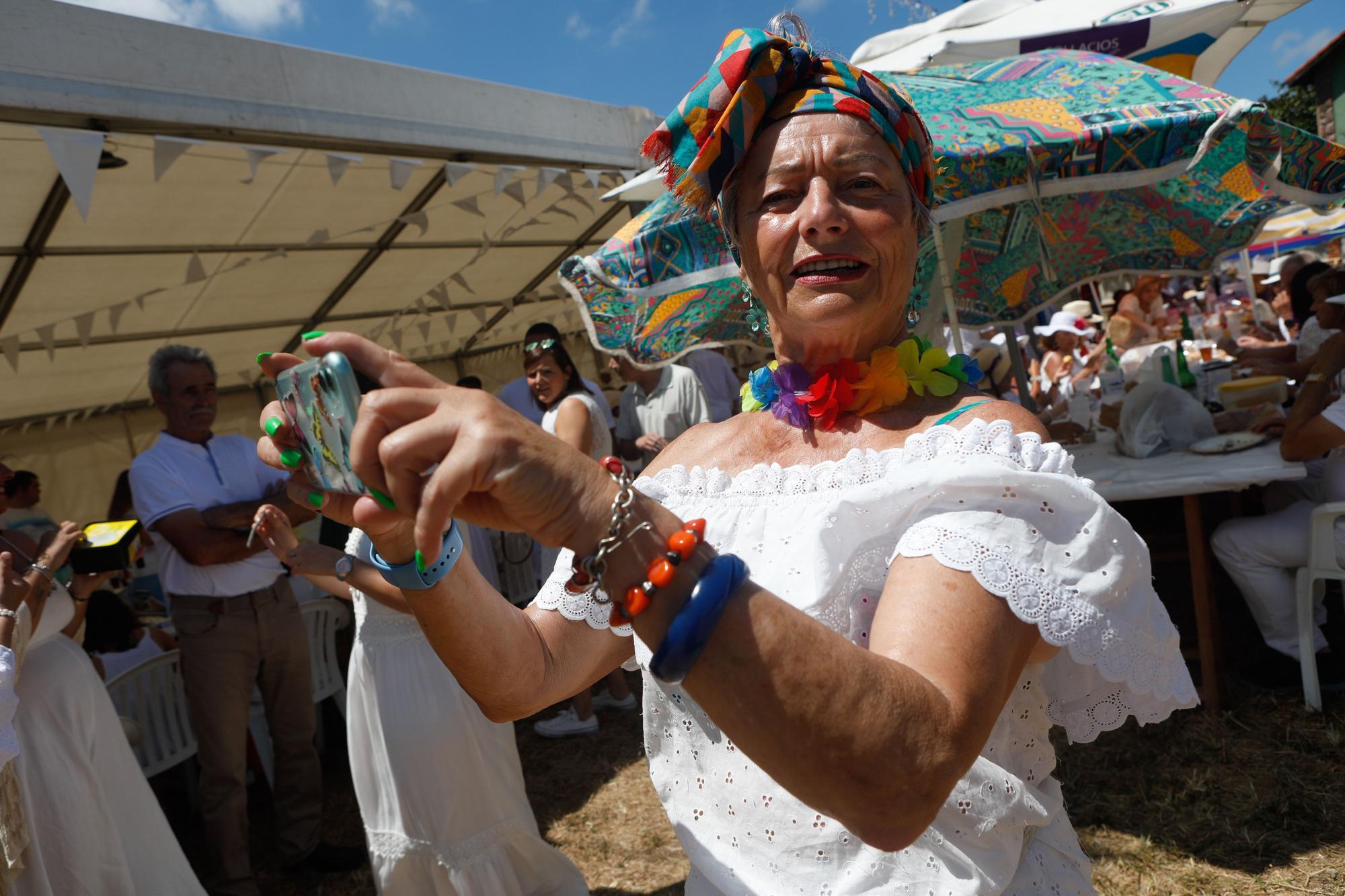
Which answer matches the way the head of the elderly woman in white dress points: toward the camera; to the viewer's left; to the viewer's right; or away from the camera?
toward the camera

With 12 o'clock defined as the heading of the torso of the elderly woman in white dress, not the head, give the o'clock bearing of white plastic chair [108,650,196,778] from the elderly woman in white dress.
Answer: The white plastic chair is roughly at 3 o'clock from the elderly woman in white dress.

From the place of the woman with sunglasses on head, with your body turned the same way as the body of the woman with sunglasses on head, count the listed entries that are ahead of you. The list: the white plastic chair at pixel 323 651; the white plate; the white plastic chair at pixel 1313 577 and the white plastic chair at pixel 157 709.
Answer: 2

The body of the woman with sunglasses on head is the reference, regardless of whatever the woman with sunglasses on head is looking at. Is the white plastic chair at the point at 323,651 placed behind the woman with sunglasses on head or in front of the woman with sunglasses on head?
in front

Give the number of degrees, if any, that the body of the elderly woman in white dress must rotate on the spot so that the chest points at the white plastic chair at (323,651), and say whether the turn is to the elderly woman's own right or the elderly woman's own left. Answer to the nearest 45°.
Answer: approximately 90° to the elderly woman's own right

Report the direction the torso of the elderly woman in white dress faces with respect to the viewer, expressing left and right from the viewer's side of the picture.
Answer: facing the viewer and to the left of the viewer

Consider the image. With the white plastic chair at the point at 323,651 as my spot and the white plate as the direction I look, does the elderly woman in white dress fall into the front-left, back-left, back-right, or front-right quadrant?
front-right

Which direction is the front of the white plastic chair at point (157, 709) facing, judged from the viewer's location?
facing away from the viewer and to the left of the viewer

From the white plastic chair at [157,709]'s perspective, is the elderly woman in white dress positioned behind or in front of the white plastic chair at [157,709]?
behind

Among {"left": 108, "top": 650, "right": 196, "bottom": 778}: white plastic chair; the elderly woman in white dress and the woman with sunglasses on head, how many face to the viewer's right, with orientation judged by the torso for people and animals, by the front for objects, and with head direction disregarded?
0
